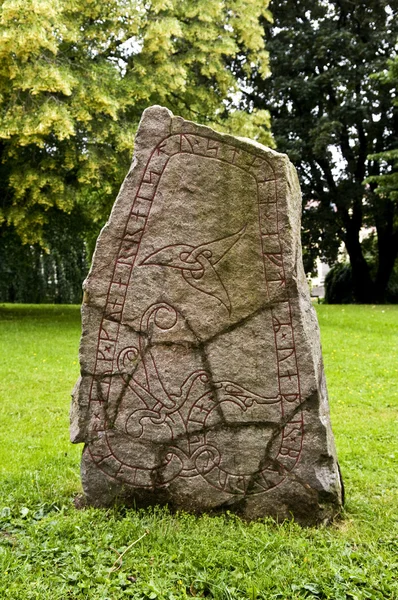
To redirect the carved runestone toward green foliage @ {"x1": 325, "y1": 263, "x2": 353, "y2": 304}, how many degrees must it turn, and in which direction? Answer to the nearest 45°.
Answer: approximately 180°

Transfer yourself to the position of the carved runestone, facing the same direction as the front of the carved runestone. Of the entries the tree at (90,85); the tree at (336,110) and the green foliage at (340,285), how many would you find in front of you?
0

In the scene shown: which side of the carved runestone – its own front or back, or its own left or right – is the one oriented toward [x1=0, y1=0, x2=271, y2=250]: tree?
back

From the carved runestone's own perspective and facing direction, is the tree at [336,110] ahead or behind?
behind

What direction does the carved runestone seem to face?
toward the camera
